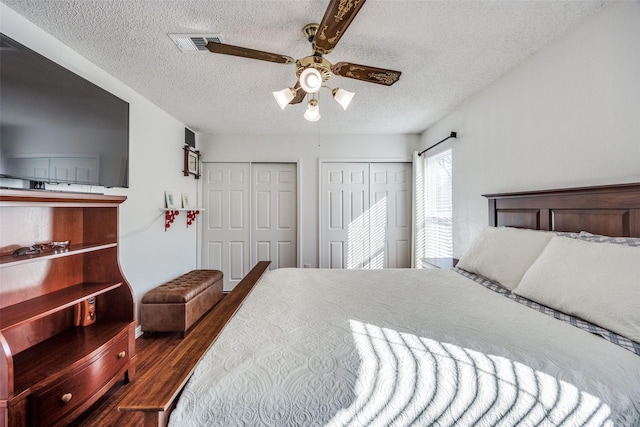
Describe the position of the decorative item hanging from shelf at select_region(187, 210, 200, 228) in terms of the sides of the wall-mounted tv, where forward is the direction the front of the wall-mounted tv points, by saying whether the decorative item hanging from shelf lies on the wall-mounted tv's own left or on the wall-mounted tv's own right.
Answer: on the wall-mounted tv's own left

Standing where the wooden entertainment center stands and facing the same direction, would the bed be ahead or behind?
ahead

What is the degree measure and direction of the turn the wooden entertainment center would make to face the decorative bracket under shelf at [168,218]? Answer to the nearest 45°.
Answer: approximately 90° to its left

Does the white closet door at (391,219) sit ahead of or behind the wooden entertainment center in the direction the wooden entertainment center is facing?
ahead

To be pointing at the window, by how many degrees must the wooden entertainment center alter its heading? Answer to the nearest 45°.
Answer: approximately 45° to its left

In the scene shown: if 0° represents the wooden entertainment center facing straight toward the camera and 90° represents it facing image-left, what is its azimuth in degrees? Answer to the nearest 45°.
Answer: approximately 315°

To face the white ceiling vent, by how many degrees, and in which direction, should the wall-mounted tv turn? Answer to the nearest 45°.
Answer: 0° — it already faces it

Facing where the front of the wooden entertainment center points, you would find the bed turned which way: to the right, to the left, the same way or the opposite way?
the opposite way

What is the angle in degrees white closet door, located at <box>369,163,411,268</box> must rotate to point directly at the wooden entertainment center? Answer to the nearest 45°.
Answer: approximately 45° to its right

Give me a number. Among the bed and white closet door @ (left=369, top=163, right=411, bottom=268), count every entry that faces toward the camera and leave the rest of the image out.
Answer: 1

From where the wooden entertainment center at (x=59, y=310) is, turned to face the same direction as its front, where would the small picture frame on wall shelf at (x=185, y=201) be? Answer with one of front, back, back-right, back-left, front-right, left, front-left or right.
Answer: left

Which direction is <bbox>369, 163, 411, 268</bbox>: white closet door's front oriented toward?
toward the camera

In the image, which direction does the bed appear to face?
to the viewer's left

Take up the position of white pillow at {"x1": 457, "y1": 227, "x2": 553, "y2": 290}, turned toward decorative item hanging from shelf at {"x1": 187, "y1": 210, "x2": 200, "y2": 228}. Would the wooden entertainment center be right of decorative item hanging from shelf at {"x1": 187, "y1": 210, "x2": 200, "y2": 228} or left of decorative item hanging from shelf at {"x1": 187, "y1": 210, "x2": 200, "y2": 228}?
left

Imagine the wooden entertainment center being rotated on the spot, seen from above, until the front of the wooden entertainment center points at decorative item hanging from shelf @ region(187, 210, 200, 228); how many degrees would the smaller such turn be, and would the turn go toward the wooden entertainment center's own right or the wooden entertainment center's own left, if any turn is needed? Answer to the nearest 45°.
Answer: approximately 90° to the wooden entertainment center's own left

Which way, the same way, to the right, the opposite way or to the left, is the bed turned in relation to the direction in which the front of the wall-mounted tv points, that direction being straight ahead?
the opposite way

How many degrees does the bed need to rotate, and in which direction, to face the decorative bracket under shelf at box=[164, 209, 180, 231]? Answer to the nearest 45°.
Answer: approximately 45° to its right
